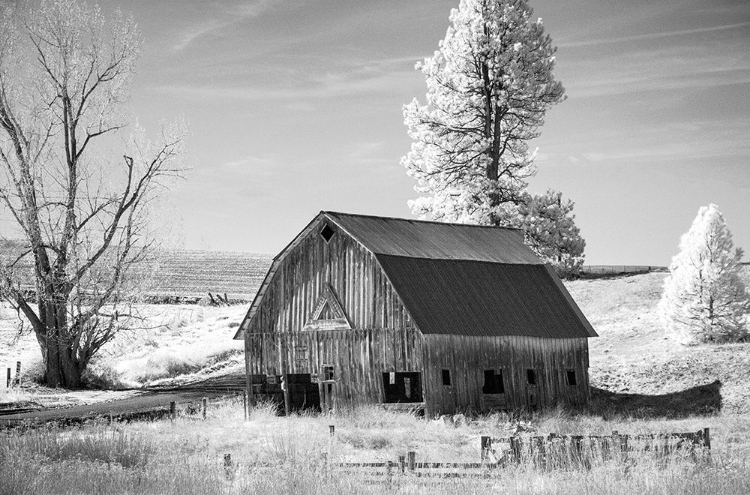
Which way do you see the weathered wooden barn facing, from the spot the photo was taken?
facing the viewer and to the left of the viewer

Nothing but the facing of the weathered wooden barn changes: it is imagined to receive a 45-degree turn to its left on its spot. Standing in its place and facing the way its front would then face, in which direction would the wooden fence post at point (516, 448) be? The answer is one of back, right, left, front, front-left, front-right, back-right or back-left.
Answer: front

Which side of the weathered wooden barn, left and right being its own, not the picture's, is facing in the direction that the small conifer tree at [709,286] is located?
back
